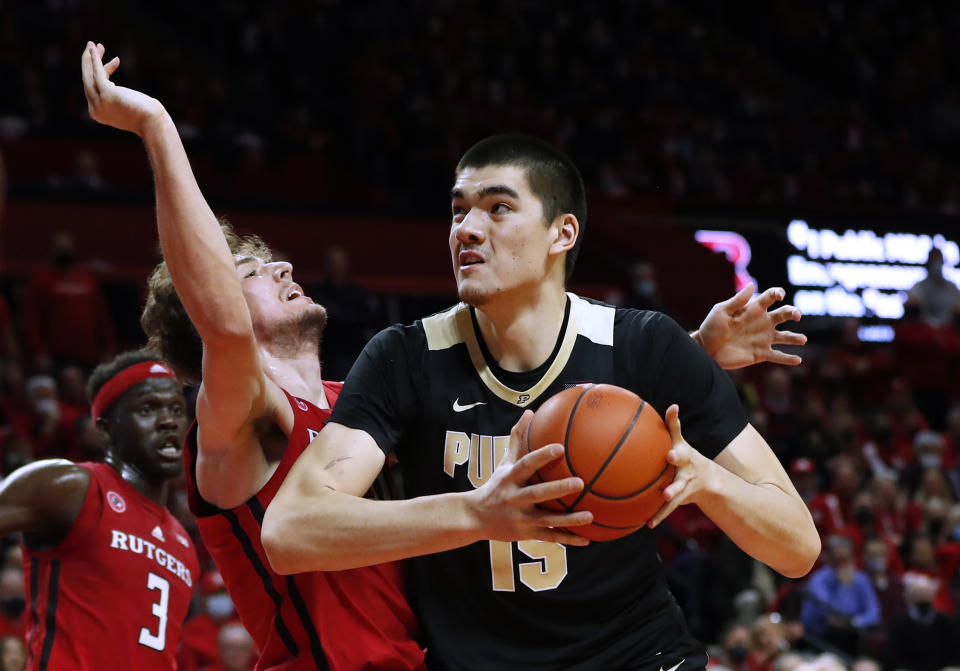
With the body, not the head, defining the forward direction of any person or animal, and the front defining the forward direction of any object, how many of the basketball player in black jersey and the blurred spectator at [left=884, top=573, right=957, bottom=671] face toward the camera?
2

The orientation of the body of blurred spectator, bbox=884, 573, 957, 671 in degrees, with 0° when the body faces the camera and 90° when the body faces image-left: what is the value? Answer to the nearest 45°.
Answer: approximately 0°

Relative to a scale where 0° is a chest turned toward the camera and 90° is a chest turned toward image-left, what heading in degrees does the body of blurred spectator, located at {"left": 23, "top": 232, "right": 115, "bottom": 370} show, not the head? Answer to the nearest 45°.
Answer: approximately 0°

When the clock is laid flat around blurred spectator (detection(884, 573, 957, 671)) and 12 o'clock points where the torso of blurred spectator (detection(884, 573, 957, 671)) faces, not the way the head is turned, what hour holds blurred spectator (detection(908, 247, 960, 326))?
blurred spectator (detection(908, 247, 960, 326)) is roughly at 6 o'clock from blurred spectator (detection(884, 573, 957, 671)).

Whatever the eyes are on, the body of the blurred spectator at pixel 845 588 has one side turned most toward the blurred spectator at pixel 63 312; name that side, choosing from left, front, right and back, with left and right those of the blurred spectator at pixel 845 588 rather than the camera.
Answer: right
